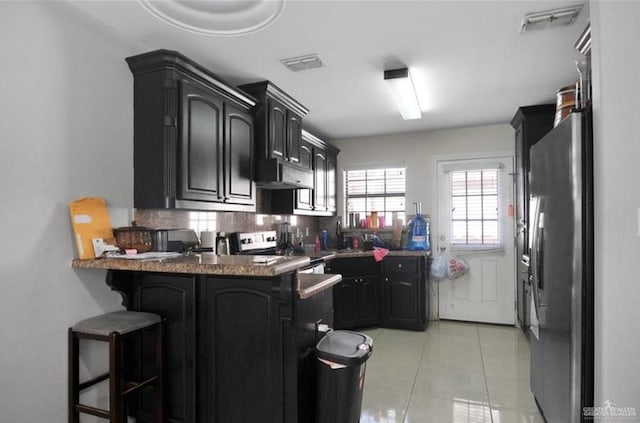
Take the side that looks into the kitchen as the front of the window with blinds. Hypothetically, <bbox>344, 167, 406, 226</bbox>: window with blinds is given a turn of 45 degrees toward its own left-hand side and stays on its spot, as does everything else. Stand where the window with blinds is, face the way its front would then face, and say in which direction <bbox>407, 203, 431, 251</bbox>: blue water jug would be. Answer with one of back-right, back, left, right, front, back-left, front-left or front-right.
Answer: front

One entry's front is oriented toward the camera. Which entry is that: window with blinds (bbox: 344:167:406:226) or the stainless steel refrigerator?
the window with blinds

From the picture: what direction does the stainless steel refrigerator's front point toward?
to the viewer's left

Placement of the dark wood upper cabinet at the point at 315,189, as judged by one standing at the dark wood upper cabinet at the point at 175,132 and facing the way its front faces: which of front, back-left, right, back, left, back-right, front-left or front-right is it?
left

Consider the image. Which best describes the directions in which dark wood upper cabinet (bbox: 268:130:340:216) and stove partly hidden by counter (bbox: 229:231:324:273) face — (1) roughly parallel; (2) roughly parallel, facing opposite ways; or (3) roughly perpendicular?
roughly parallel

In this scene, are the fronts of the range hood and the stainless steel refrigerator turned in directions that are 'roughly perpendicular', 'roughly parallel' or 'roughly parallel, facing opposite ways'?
roughly parallel, facing opposite ways

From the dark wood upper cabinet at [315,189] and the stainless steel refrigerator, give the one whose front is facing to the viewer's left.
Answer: the stainless steel refrigerator

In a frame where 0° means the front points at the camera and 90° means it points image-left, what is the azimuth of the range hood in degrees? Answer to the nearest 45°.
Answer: approximately 315°

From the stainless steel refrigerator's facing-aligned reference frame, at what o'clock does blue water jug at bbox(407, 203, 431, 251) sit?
The blue water jug is roughly at 2 o'clock from the stainless steel refrigerator.

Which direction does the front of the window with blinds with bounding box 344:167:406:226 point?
toward the camera

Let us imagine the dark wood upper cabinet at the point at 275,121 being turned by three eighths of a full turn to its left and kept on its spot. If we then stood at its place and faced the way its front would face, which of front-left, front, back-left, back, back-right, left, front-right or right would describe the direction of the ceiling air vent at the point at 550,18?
back-right

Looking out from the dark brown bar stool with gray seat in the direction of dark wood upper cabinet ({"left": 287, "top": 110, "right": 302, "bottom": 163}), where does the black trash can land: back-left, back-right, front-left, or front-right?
front-right

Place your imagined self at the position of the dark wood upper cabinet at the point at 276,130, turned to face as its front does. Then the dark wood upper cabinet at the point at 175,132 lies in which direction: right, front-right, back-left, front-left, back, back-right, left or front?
right
